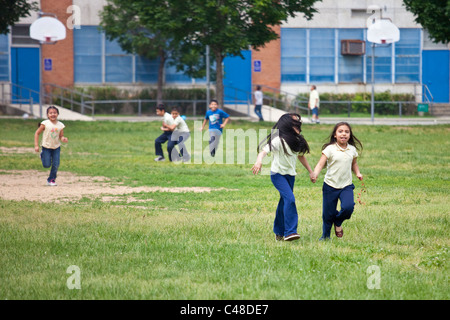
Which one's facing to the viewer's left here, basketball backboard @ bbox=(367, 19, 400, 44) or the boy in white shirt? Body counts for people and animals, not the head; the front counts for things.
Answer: the boy in white shirt

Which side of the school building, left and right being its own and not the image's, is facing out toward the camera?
front

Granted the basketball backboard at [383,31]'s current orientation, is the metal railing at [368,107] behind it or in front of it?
behind

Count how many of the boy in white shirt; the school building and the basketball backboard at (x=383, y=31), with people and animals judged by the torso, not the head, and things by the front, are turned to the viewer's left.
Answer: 1

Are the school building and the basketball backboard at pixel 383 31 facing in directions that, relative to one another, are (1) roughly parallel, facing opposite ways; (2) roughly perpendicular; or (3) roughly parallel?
roughly parallel

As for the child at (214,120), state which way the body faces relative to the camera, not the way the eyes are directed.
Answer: toward the camera

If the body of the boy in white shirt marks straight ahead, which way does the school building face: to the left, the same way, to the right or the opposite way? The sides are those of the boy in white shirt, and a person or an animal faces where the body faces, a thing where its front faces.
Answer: to the left

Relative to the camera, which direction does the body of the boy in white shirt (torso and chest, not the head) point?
to the viewer's left

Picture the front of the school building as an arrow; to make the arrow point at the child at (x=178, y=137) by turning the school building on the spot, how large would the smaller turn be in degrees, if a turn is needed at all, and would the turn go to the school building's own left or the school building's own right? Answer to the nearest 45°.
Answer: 0° — it already faces them

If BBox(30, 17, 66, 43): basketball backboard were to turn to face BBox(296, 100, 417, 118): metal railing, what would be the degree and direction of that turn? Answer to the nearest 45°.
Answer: approximately 90° to its left

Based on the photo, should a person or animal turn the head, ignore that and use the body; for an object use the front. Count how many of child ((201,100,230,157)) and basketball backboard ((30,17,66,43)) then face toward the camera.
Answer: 2

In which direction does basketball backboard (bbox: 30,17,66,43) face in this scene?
toward the camera

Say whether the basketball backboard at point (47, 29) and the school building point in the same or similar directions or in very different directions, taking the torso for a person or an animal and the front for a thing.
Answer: same or similar directions
